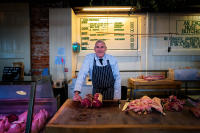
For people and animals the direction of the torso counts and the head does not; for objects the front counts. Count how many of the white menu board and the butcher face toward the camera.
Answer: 2

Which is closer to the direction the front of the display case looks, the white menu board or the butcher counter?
the butcher counter

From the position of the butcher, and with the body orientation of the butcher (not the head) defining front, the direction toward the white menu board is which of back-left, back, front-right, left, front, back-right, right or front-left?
back

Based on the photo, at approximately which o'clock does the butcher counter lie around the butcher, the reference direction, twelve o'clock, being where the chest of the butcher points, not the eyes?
The butcher counter is roughly at 12 o'clock from the butcher.

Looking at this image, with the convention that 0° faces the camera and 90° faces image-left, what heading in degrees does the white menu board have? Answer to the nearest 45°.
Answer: approximately 0°

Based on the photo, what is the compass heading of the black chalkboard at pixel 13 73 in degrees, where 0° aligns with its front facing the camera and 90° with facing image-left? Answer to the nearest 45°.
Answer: approximately 0°

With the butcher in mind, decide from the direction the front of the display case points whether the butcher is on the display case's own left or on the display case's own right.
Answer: on the display case's own left

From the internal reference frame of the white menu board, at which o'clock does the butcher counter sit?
The butcher counter is roughly at 12 o'clock from the white menu board.
